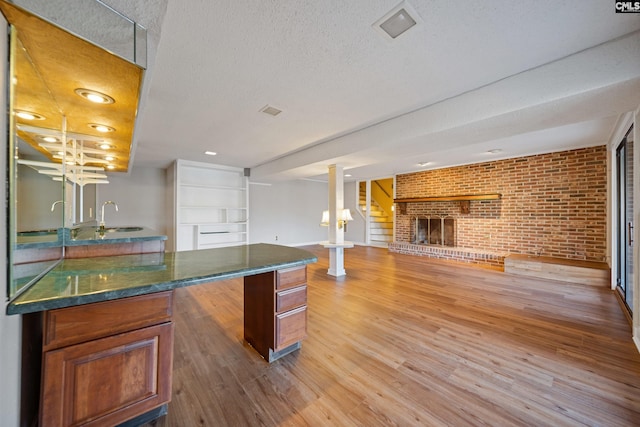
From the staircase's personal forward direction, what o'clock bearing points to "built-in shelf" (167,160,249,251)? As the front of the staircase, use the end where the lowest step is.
The built-in shelf is roughly at 2 o'clock from the staircase.

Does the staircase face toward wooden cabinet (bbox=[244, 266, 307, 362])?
yes

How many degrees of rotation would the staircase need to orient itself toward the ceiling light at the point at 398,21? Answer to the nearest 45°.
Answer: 0° — it already faces it

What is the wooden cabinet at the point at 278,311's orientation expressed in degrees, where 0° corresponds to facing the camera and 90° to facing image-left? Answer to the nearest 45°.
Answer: approximately 315°

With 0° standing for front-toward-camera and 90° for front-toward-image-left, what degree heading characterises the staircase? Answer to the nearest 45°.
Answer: approximately 0°

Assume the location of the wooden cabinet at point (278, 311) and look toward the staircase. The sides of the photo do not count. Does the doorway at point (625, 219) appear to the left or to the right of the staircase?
right

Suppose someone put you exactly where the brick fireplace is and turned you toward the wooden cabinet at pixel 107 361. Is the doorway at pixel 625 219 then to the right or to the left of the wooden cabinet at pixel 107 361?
left

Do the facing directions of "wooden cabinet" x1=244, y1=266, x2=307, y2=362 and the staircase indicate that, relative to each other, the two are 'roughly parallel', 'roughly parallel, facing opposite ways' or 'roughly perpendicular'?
roughly perpendicular

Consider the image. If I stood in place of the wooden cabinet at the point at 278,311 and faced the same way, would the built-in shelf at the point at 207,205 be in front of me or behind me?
behind
